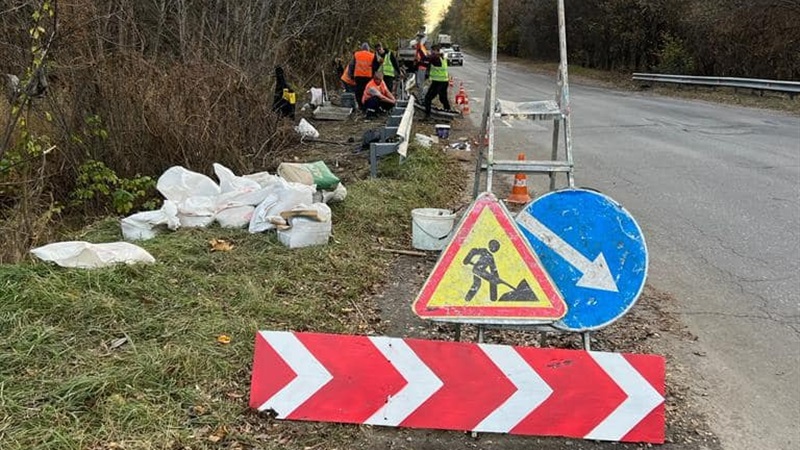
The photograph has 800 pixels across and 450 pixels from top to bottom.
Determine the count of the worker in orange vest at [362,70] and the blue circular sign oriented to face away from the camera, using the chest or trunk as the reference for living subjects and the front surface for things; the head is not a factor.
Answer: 1

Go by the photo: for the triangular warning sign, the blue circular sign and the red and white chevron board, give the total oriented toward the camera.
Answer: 3

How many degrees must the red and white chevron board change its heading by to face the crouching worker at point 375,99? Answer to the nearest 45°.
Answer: approximately 180°

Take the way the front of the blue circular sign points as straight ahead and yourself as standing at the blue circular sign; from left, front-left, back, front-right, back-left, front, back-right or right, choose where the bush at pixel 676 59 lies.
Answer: back

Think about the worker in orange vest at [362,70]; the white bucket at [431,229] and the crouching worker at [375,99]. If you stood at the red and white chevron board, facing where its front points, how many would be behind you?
3

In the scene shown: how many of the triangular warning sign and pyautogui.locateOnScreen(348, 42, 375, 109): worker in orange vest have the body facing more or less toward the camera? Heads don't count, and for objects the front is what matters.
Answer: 1

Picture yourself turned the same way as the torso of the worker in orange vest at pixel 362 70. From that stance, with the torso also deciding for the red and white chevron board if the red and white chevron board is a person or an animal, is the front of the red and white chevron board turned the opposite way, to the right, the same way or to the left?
the opposite way

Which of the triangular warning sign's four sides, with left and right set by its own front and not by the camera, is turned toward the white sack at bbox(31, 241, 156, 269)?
right

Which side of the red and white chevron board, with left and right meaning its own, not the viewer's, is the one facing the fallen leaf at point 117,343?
right

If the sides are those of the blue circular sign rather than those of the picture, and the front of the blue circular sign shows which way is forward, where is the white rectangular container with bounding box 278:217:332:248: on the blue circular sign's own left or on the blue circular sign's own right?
on the blue circular sign's own right

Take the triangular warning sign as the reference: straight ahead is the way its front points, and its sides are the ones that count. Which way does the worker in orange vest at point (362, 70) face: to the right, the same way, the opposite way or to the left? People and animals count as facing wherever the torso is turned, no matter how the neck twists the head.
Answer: the opposite way

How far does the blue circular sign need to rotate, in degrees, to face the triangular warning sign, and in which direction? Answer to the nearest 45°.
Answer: approximately 45° to its right

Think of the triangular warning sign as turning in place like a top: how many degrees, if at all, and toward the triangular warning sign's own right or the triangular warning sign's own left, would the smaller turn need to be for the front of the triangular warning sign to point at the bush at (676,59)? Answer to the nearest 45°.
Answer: approximately 180°

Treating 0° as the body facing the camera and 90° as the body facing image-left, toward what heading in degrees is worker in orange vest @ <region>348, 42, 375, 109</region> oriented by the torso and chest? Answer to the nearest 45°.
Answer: approximately 180°

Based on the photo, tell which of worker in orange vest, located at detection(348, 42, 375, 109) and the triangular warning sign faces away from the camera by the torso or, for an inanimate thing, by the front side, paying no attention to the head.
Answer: the worker in orange vest
